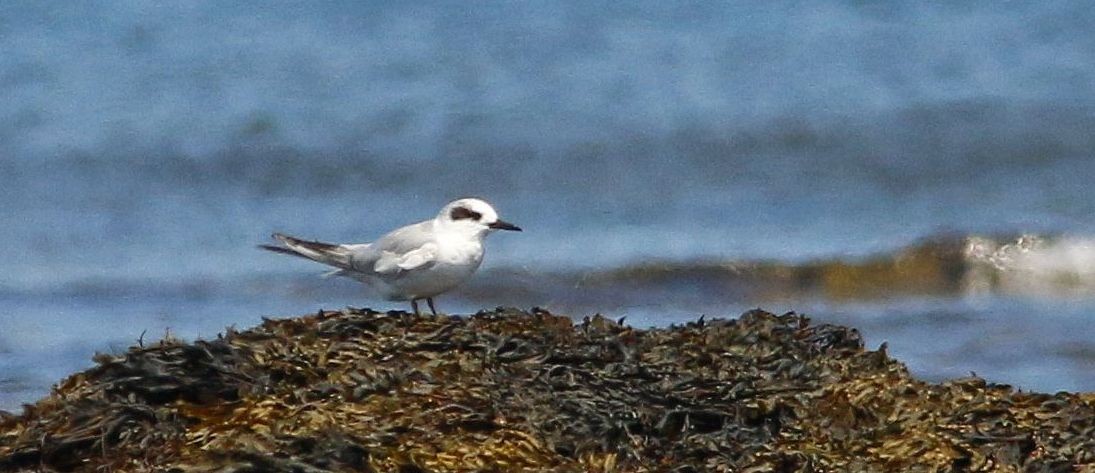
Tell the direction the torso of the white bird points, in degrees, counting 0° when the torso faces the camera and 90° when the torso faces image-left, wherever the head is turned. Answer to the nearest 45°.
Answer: approximately 270°
